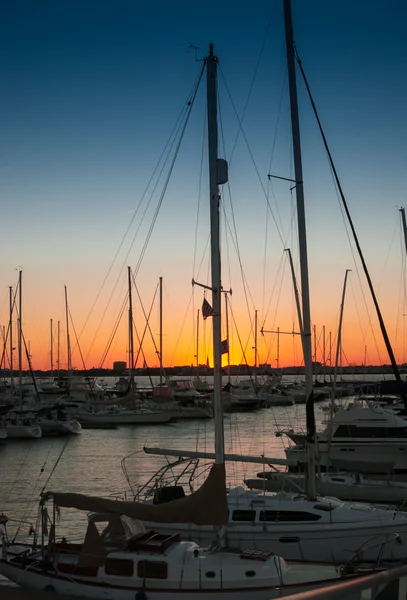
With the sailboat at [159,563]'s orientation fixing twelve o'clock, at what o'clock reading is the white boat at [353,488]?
The white boat is roughly at 10 o'clock from the sailboat.

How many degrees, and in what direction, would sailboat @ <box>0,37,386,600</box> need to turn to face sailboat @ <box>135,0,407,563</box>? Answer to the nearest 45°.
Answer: approximately 45° to its left

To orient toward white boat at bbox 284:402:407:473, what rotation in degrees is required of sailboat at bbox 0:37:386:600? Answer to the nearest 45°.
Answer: approximately 45° to its left

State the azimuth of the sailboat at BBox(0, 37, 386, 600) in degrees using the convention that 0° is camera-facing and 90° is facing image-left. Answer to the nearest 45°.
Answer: approximately 270°
